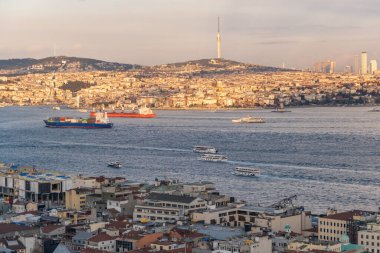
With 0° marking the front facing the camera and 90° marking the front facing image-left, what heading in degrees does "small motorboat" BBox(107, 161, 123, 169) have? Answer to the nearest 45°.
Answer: approximately 90°

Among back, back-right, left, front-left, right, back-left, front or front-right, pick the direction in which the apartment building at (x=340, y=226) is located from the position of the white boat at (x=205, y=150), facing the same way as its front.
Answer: right

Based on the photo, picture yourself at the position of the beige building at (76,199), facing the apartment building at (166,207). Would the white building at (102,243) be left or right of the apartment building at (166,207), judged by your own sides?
right

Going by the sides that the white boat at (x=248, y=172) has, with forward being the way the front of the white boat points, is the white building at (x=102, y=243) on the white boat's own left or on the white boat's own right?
on the white boat's own left

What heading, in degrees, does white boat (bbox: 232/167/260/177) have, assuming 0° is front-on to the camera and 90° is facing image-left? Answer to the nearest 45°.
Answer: approximately 90°

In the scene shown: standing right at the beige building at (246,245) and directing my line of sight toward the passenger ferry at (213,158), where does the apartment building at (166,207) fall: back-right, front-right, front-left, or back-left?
front-left

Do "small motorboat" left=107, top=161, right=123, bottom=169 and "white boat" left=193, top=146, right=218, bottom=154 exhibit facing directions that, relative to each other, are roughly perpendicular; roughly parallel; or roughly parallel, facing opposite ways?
roughly parallel, facing opposite ways

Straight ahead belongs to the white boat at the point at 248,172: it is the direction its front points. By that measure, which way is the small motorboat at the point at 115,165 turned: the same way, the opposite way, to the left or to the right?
the same way
